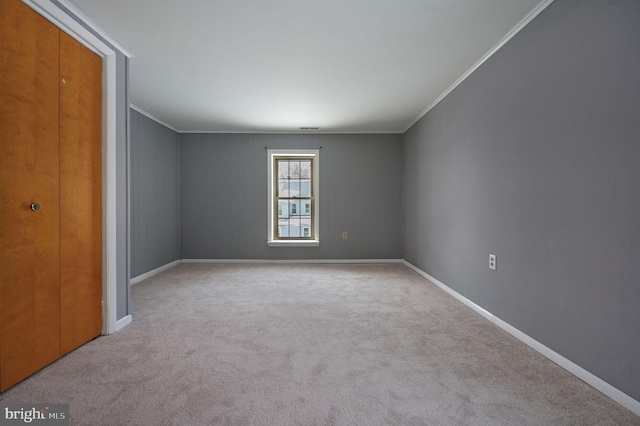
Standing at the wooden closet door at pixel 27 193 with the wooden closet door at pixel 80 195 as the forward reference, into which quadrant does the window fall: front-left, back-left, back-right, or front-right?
front-right

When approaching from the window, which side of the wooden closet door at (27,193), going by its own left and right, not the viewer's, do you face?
left

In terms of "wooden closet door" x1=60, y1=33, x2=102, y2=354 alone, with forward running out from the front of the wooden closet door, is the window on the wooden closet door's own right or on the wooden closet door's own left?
on the wooden closet door's own left

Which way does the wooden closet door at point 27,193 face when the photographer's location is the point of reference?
facing the viewer and to the right of the viewer

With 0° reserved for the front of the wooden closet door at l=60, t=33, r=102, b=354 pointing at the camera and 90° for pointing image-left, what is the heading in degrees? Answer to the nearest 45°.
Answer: approximately 315°

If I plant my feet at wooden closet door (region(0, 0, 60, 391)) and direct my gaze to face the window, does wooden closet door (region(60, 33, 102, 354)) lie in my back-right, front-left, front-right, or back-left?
front-left

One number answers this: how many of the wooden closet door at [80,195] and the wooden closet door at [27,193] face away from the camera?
0
